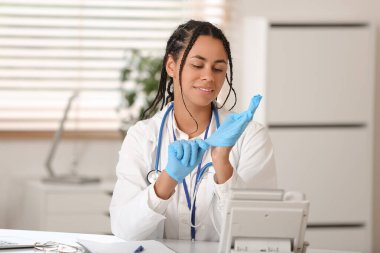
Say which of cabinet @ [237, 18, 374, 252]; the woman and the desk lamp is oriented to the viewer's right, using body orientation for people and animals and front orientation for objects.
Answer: the desk lamp

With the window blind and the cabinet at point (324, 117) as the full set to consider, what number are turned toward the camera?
2

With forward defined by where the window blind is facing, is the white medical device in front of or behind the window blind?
in front

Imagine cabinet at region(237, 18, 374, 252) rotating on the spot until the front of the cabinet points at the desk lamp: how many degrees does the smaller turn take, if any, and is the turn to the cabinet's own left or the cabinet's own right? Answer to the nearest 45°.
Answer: approximately 90° to the cabinet's own right

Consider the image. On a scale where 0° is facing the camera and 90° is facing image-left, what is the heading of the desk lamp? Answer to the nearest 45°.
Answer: approximately 270°

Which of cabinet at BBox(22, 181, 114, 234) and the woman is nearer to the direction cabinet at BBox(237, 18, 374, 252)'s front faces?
the woman

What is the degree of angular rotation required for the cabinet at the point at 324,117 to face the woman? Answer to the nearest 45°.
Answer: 0° — it already faces them

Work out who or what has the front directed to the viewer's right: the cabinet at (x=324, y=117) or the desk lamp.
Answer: the desk lamp
